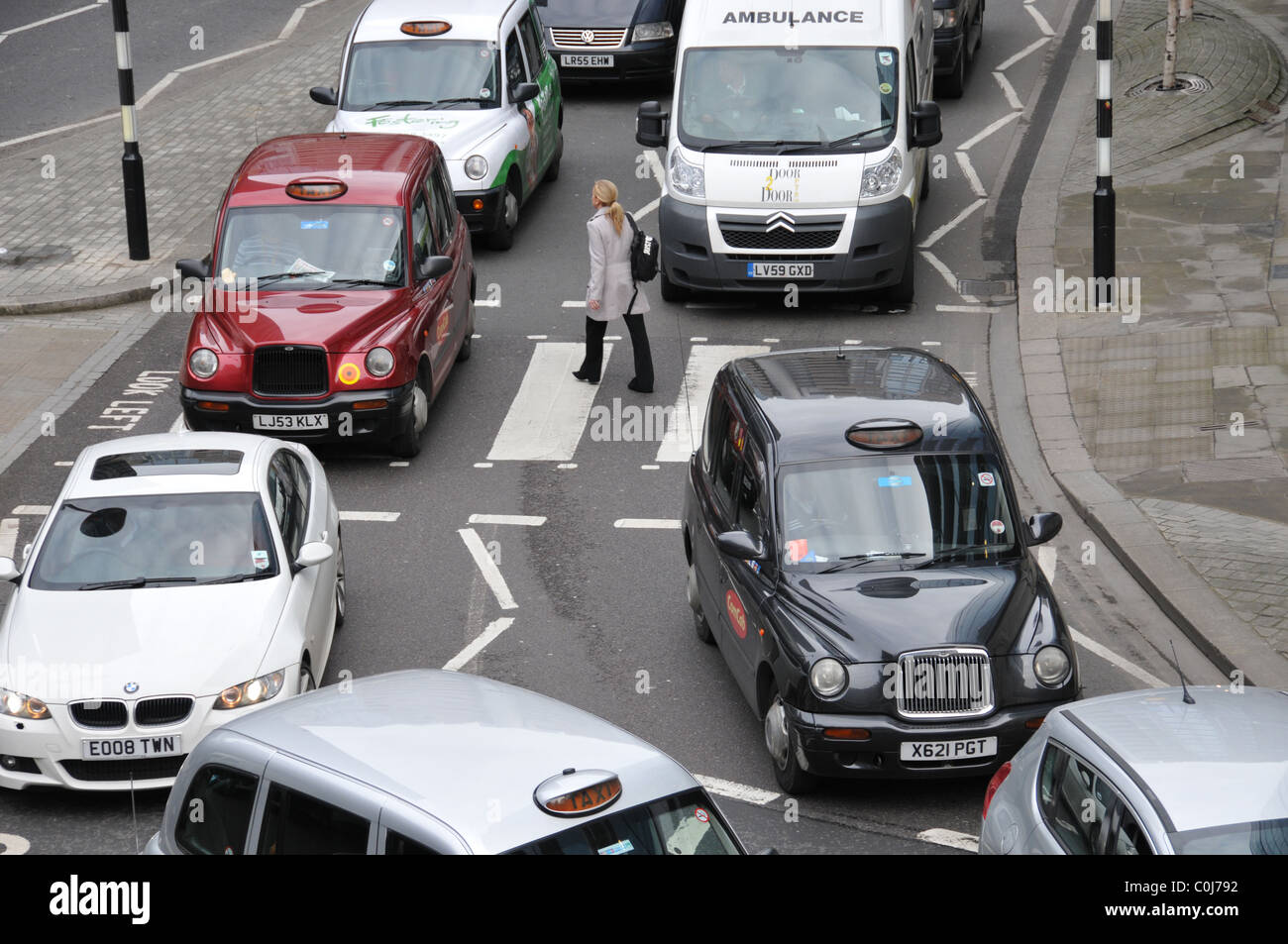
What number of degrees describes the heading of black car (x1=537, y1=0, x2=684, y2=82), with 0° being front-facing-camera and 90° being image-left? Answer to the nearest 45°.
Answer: approximately 0°

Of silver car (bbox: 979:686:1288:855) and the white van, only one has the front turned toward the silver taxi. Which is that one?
the white van

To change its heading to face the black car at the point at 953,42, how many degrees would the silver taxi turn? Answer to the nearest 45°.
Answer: approximately 135° to its left

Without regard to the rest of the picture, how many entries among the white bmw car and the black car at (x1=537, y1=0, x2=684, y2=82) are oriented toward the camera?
2

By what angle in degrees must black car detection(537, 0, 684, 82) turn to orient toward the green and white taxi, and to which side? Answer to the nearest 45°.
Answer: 0° — it already faces it

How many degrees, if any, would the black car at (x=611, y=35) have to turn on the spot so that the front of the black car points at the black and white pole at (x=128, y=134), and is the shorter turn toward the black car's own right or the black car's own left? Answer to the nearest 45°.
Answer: approximately 45° to the black car's own right

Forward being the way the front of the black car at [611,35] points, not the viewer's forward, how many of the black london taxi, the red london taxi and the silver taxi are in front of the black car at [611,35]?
3

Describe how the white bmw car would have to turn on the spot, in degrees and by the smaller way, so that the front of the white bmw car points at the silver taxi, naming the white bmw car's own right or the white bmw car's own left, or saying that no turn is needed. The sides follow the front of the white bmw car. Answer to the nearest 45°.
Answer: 0° — it already faces it

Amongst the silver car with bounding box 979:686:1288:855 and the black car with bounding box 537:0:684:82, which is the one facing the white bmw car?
the black car
